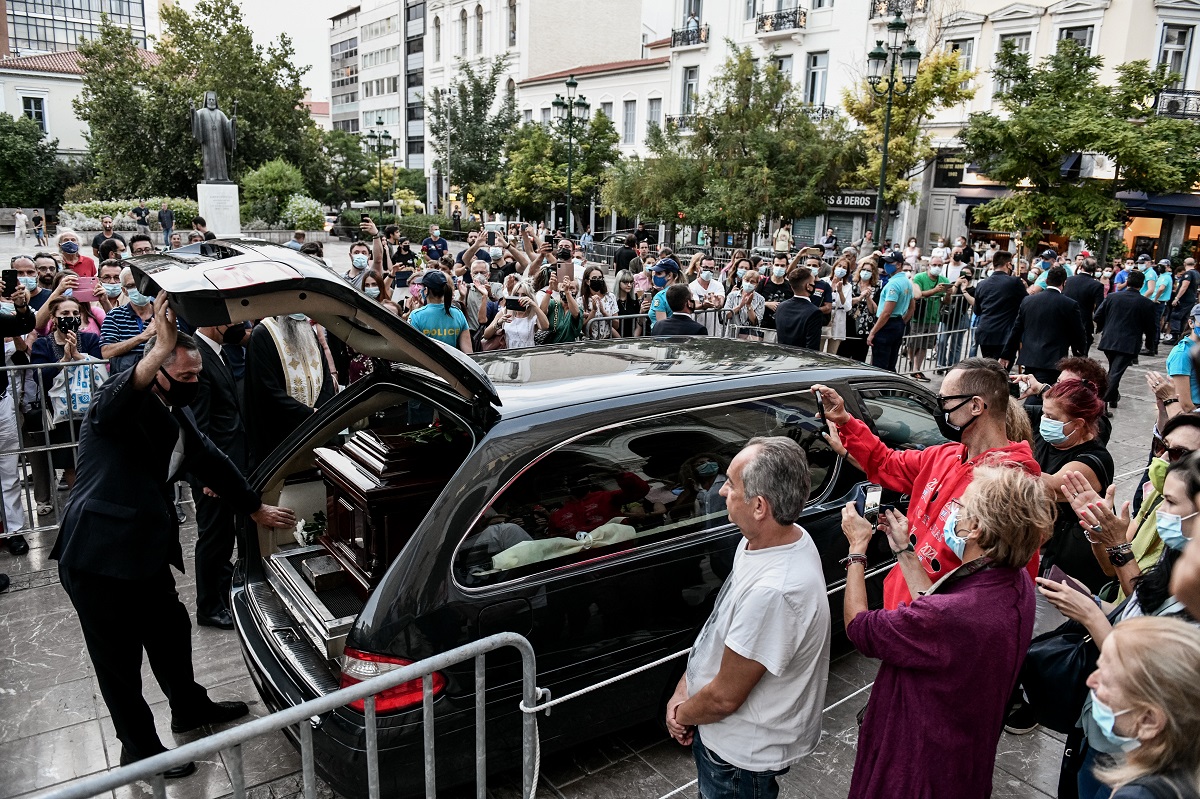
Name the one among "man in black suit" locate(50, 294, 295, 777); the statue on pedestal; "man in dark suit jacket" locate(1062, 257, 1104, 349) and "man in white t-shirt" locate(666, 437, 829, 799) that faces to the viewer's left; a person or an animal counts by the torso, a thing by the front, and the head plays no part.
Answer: the man in white t-shirt

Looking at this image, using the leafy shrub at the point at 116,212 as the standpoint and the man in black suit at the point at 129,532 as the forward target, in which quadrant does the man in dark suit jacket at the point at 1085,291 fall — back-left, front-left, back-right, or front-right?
front-left

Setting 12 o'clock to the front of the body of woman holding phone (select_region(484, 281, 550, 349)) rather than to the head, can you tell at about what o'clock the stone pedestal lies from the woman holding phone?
The stone pedestal is roughly at 5 o'clock from the woman holding phone.

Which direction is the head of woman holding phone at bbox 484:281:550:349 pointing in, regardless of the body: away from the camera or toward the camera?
toward the camera

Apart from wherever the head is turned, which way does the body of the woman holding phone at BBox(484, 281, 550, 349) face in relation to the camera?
toward the camera

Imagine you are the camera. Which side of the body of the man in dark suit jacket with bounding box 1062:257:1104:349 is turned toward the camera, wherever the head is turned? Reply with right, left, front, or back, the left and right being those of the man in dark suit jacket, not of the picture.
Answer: back

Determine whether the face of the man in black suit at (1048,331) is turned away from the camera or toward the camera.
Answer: away from the camera

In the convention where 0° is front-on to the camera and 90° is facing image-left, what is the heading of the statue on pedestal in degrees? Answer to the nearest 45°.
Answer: approximately 0°

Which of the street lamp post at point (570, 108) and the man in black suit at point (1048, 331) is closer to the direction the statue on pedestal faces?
the man in black suit

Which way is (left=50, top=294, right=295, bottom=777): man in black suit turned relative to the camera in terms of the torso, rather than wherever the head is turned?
to the viewer's right

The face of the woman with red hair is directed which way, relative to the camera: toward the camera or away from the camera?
toward the camera

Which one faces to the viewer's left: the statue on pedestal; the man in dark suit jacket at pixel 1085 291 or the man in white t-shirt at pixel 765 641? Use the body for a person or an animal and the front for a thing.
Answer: the man in white t-shirt

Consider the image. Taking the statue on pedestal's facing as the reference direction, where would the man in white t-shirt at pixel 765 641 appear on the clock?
The man in white t-shirt is roughly at 12 o'clock from the statue on pedestal.

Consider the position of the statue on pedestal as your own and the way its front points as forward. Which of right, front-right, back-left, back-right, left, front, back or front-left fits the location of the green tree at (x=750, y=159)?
left

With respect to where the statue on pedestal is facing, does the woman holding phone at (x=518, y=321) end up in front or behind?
in front
